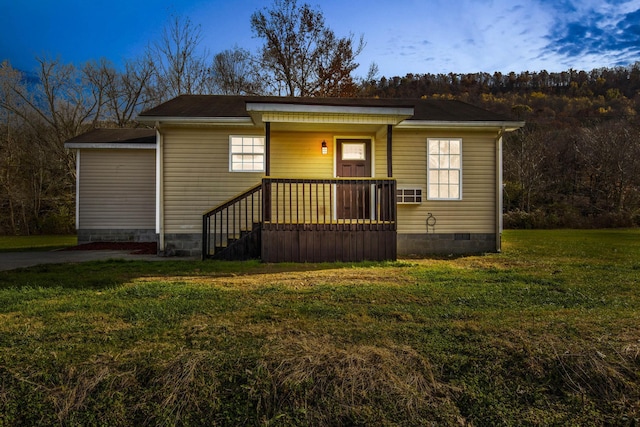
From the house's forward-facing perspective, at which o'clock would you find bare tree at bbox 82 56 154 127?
The bare tree is roughly at 5 o'clock from the house.

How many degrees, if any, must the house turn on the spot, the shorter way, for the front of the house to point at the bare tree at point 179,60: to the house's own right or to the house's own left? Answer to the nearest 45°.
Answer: approximately 135° to the house's own right

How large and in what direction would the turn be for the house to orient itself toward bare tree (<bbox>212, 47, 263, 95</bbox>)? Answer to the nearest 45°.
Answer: approximately 180°

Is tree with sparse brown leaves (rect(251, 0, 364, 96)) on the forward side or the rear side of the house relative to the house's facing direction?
on the rear side

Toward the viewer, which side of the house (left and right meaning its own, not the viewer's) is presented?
front

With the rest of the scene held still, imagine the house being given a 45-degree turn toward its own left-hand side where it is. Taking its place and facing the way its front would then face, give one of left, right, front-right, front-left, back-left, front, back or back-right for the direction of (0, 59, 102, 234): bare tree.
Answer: back
